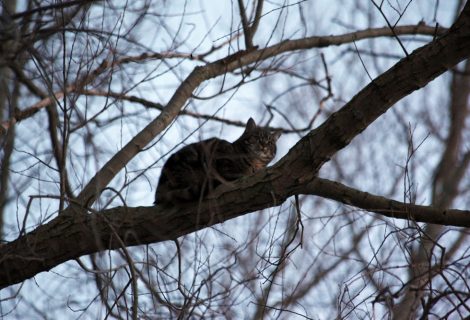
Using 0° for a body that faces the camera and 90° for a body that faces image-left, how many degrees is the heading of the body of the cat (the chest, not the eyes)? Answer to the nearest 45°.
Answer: approximately 270°
